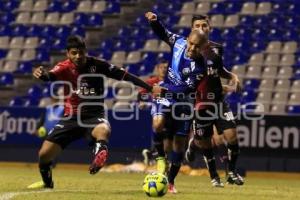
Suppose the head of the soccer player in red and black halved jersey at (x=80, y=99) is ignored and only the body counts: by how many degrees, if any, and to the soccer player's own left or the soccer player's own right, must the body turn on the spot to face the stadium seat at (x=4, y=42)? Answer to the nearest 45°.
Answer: approximately 180°

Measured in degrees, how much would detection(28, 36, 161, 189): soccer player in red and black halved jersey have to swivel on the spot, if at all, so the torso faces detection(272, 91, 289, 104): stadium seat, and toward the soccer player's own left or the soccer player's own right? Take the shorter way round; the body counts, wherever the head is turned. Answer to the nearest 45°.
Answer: approximately 135° to the soccer player's own left

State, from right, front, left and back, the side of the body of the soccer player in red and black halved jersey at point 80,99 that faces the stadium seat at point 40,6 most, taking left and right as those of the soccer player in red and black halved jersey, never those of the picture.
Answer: back

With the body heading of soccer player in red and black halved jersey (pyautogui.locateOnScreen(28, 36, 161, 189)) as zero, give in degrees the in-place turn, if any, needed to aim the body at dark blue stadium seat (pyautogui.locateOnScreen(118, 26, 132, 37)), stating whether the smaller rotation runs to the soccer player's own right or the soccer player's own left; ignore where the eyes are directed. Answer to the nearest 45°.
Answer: approximately 180°

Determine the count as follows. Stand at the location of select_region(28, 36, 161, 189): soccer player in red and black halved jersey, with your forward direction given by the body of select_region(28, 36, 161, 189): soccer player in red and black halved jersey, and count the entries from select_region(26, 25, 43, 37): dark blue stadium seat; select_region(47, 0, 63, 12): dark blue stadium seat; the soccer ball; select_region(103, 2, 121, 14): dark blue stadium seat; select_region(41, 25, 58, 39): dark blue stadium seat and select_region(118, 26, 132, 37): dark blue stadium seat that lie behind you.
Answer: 5

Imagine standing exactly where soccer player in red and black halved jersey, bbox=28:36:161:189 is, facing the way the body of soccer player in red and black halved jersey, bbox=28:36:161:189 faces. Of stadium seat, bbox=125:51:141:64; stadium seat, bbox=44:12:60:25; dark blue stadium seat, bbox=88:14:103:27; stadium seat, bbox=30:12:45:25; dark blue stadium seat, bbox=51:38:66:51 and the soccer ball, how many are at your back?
5

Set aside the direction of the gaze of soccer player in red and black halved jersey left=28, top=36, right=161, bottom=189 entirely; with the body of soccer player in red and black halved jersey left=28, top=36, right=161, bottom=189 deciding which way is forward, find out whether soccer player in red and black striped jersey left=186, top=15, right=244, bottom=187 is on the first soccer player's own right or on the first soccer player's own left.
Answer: on the first soccer player's own left

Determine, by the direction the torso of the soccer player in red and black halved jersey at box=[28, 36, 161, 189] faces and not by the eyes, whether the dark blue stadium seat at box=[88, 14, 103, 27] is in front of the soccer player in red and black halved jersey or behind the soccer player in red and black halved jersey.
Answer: behind

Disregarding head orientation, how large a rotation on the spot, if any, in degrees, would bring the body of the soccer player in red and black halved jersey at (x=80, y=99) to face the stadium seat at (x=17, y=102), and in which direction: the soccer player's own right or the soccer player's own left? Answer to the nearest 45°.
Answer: approximately 180°

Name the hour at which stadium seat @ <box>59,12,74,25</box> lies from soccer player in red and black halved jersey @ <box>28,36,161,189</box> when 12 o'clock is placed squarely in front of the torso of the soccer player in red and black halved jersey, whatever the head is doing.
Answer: The stadium seat is roughly at 6 o'clock from the soccer player in red and black halved jersey.

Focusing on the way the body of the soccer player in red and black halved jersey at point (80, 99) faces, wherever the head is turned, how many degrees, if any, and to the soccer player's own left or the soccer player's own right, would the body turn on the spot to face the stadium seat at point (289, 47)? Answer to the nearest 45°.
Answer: approximately 135° to the soccer player's own left

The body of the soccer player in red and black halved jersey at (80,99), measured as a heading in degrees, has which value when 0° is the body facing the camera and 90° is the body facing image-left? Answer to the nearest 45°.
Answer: approximately 0°
